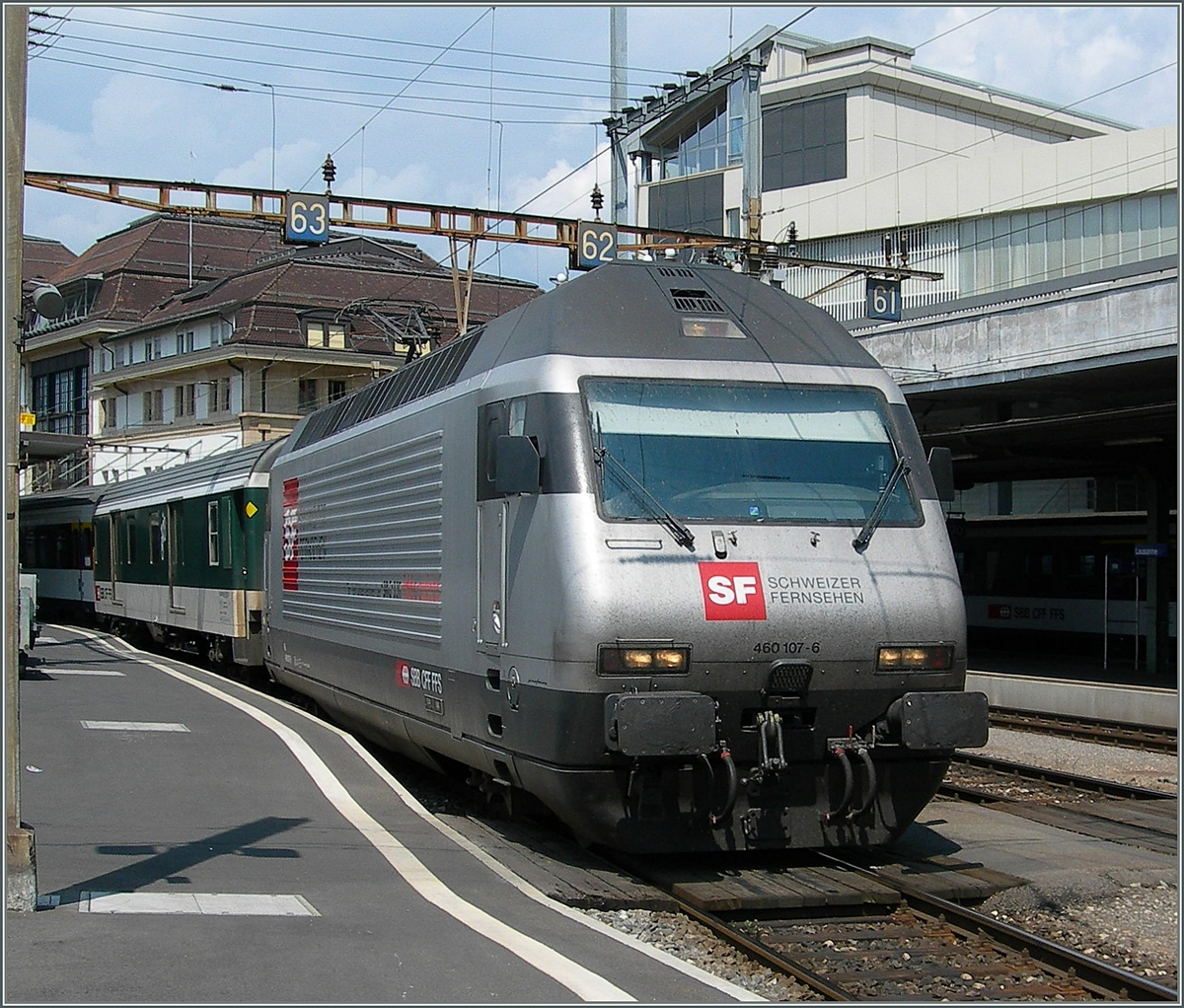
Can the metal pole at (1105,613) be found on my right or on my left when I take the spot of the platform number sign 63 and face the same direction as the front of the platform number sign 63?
on my left

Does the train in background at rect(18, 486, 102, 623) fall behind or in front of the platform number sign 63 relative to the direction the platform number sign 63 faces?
behind

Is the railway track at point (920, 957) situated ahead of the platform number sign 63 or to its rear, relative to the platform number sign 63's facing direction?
ahead

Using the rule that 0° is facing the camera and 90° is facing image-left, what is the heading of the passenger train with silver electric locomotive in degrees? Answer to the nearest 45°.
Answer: approximately 315°

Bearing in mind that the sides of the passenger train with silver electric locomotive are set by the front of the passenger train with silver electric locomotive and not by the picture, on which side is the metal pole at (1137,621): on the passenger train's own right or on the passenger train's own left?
on the passenger train's own left

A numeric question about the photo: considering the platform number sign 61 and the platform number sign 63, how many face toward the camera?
2

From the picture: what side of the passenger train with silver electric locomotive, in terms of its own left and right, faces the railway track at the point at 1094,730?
left

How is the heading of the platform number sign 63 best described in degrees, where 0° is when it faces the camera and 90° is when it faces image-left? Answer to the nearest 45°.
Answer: approximately 0°

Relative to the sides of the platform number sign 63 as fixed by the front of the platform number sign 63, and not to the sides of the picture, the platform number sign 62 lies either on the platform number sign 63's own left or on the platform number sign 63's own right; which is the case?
on the platform number sign 63's own left

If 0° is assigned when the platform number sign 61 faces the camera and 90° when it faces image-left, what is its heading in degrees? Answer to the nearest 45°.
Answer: approximately 0°
